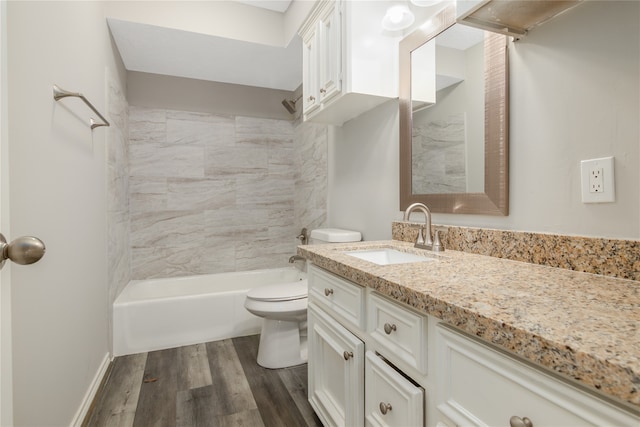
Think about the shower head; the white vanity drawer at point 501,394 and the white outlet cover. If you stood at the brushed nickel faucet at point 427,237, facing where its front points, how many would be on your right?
1

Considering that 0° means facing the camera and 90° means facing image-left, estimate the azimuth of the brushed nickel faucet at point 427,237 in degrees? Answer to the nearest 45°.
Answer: approximately 45°

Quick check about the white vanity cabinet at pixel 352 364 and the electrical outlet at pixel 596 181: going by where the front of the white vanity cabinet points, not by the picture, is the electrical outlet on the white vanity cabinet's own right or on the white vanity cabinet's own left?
on the white vanity cabinet's own left

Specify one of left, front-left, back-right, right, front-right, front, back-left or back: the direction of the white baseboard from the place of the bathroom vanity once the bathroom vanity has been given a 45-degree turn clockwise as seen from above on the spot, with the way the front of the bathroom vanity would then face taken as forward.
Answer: front

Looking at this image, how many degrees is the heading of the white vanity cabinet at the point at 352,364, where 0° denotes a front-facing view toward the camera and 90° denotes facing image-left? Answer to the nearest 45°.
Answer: approximately 45°

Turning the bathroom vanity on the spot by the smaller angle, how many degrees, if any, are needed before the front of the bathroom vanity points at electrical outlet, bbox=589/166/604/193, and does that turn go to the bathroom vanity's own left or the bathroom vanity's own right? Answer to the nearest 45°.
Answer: approximately 180°
